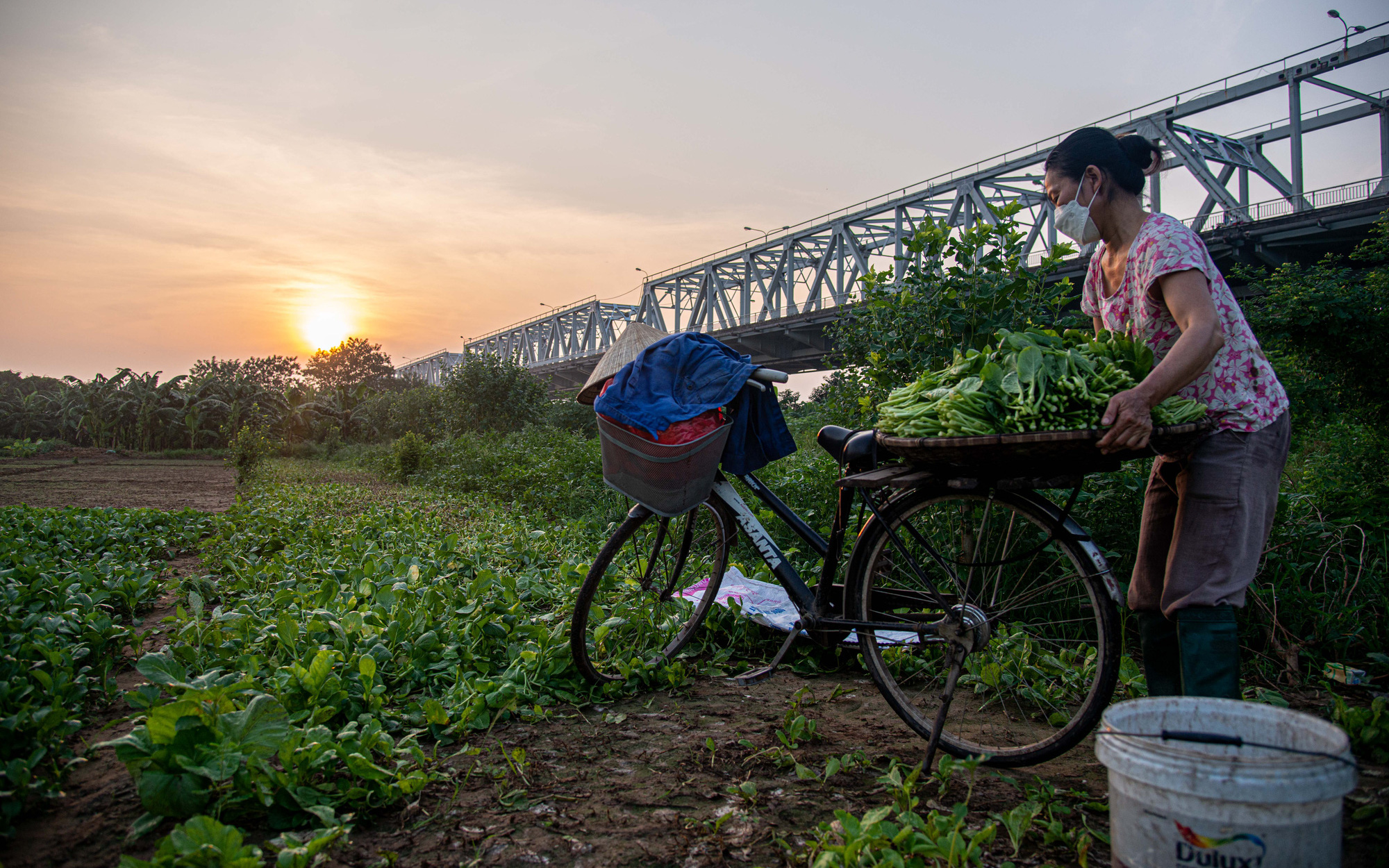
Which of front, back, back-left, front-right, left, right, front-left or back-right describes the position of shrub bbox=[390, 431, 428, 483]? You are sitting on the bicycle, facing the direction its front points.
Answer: front

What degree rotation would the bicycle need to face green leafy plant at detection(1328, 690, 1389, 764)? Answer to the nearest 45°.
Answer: approximately 135° to its right

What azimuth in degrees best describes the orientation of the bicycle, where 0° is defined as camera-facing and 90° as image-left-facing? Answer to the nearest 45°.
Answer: approximately 135°

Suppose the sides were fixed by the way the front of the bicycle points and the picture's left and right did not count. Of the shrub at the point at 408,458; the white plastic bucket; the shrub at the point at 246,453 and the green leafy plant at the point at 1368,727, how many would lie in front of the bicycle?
2

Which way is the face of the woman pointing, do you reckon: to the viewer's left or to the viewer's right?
to the viewer's left

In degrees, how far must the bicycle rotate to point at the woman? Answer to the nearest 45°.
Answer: approximately 180°

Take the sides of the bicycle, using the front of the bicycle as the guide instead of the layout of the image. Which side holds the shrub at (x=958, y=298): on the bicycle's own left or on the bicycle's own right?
on the bicycle's own right

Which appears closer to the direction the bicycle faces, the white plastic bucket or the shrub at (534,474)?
the shrub

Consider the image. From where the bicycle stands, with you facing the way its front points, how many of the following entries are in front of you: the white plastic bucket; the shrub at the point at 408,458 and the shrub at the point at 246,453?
2

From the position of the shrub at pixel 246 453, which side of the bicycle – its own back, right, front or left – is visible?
front

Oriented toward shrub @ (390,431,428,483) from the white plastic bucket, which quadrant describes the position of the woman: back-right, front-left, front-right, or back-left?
front-right

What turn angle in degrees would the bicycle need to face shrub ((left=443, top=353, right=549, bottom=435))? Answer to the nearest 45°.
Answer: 0° — it already faces it

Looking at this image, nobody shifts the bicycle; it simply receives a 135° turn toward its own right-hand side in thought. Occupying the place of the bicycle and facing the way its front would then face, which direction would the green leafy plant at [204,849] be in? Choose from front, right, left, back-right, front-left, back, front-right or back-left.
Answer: back-right
